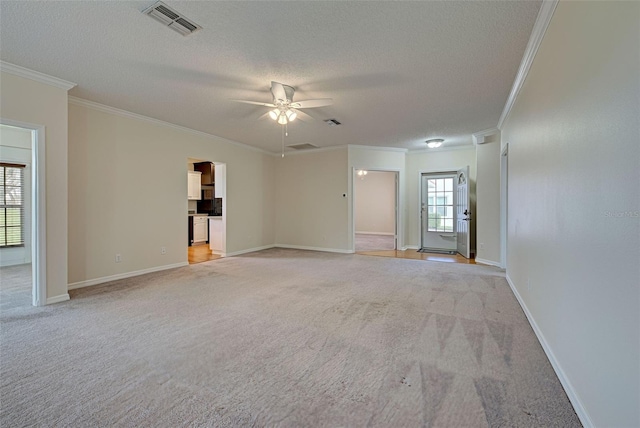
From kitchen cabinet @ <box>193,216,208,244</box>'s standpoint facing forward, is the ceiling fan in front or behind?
in front

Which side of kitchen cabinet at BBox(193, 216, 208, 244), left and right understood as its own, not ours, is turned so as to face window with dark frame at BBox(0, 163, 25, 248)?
right

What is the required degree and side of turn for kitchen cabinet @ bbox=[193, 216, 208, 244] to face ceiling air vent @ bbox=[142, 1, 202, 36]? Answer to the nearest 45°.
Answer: approximately 45° to its right

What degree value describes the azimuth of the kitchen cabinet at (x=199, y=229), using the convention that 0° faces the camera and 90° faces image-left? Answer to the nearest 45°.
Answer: approximately 315°
